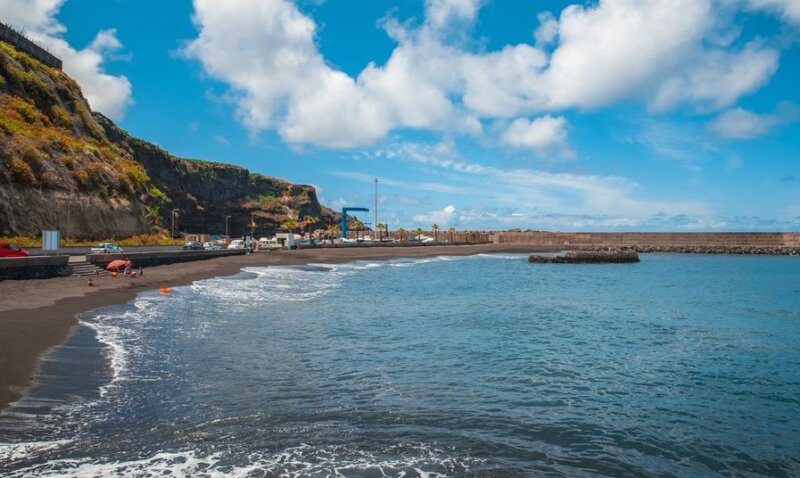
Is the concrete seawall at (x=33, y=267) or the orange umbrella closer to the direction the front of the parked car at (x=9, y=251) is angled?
the orange umbrella

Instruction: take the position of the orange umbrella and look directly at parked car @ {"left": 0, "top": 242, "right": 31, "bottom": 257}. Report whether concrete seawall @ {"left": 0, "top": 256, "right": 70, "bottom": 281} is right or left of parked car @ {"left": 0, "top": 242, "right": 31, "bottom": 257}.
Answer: left

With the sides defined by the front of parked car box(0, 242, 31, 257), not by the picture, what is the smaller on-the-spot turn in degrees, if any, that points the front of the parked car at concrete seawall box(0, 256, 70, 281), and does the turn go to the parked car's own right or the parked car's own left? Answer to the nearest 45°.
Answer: approximately 90° to the parked car's own right

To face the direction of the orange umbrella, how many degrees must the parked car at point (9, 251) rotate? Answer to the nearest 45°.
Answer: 0° — it already faces it

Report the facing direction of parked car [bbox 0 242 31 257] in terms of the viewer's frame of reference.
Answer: facing to the right of the viewer
